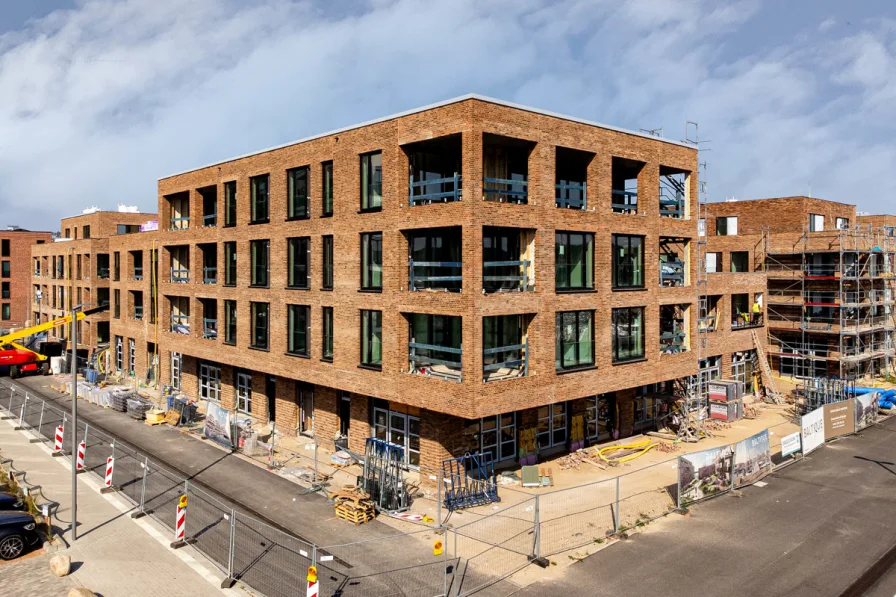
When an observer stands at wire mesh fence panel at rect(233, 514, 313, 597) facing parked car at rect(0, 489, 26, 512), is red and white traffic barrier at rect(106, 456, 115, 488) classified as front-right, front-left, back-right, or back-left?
front-right

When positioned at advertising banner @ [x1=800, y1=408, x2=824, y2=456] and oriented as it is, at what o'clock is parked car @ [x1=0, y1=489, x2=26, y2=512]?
The parked car is roughly at 3 o'clock from the advertising banner.

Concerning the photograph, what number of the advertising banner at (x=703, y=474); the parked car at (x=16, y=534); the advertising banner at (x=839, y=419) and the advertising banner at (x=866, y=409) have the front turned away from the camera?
0

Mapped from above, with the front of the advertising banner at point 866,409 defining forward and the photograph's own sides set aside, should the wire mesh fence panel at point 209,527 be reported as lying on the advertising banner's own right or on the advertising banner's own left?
on the advertising banner's own right

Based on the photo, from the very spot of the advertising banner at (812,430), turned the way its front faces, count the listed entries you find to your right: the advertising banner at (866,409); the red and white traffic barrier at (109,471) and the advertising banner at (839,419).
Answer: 1

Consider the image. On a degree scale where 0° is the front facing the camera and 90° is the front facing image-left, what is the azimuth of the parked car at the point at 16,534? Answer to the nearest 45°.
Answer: approximately 270°

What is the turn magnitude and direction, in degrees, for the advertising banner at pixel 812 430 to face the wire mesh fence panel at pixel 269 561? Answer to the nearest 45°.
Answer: approximately 90° to its right

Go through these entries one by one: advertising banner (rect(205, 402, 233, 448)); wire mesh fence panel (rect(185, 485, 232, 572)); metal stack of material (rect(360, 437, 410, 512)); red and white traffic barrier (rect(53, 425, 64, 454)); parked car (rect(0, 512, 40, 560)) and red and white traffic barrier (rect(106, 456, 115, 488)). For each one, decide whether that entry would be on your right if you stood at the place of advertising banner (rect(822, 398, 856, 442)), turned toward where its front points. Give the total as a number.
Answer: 6

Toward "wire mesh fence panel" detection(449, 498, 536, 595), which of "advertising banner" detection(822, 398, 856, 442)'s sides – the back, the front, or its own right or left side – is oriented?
right

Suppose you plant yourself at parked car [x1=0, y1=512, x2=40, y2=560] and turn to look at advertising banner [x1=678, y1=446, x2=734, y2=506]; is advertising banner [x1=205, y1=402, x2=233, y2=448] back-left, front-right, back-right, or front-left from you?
front-left

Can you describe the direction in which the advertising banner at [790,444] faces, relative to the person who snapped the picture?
facing the viewer and to the right of the viewer

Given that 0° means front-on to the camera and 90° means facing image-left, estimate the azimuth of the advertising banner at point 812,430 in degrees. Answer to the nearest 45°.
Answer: approximately 315°

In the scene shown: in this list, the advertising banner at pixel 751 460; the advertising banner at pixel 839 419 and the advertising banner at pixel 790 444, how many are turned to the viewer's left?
0

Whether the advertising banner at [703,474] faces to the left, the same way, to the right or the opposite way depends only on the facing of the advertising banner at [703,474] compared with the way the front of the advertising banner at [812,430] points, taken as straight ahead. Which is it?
the same way

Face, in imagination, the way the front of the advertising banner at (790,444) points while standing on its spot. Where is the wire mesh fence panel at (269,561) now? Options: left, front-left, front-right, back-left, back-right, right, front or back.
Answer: right

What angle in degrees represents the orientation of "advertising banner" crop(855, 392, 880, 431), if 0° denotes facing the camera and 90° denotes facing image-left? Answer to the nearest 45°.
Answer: approximately 315°
